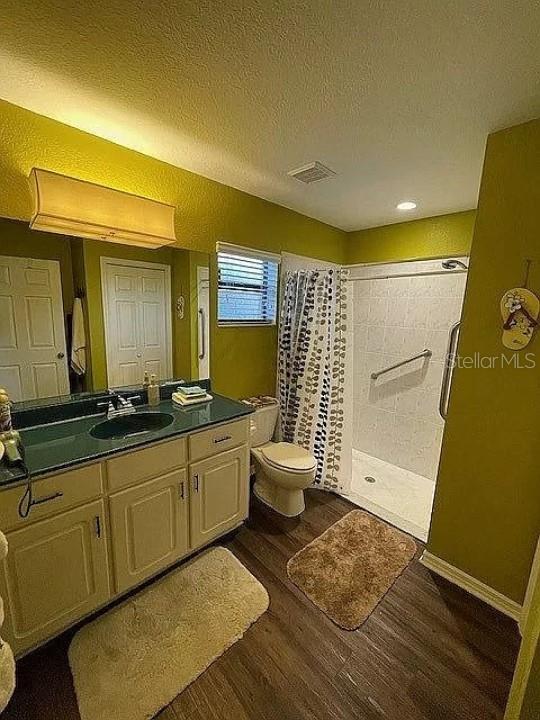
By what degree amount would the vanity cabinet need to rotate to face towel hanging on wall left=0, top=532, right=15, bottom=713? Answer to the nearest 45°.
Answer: approximately 90° to its right

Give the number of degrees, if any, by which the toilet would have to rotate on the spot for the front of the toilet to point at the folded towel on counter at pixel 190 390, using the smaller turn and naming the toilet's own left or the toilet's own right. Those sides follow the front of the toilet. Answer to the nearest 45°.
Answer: approximately 135° to the toilet's own right

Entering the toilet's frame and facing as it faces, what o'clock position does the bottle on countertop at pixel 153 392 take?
The bottle on countertop is roughly at 4 o'clock from the toilet.

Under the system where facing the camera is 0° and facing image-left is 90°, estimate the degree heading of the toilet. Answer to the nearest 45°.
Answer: approximately 315°

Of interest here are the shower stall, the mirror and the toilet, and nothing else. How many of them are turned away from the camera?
0

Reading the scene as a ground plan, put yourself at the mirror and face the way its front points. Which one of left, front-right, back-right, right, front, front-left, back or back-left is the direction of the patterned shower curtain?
front-left

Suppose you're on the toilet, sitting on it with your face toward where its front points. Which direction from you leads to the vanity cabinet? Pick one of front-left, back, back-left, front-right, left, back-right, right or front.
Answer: right

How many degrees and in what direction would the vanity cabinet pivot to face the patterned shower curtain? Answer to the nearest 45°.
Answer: approximately 45° to its left

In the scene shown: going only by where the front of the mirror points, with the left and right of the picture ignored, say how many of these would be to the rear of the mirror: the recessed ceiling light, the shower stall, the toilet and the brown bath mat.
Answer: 0

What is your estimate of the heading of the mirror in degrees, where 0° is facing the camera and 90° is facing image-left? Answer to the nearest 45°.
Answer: approximately 315°

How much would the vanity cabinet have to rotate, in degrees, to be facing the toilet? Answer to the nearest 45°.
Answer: approximately 45° to its left

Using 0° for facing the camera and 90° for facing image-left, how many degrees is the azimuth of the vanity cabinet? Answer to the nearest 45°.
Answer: approximately 315°

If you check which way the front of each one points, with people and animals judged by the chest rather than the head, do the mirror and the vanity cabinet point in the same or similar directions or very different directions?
same or similar directions

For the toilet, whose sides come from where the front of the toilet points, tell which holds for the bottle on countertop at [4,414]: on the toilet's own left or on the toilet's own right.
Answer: on the toilet's own right

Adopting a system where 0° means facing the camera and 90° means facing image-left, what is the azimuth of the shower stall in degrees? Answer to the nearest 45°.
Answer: approximately 45°

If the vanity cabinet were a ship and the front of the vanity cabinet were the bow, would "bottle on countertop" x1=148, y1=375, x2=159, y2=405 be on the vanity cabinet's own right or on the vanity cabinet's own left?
on the vanity cabinet's own left

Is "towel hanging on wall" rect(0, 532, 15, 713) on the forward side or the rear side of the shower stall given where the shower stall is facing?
on the forward side
